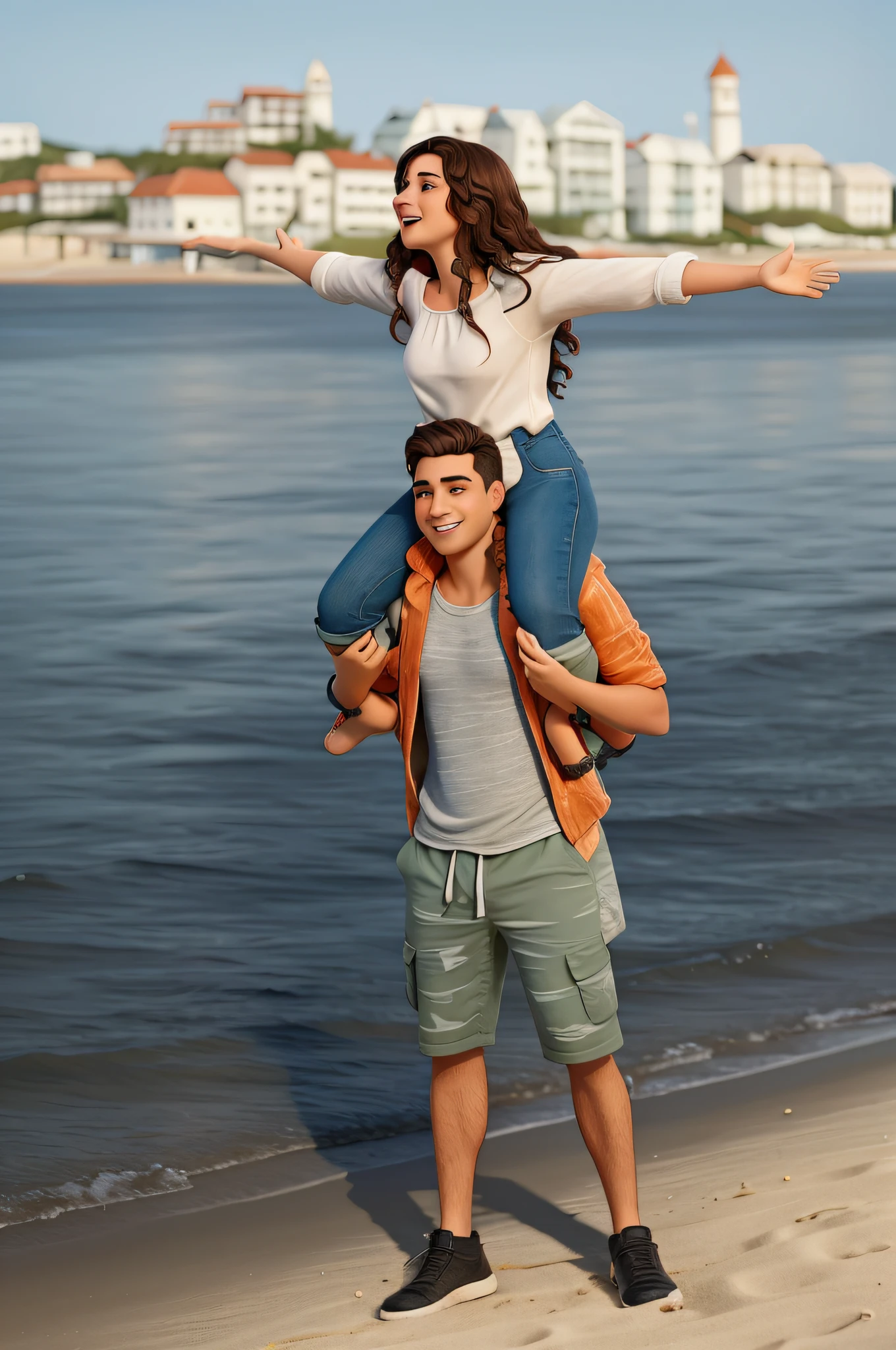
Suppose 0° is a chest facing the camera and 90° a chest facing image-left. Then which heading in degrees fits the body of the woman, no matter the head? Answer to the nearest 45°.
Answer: approximately 45°
